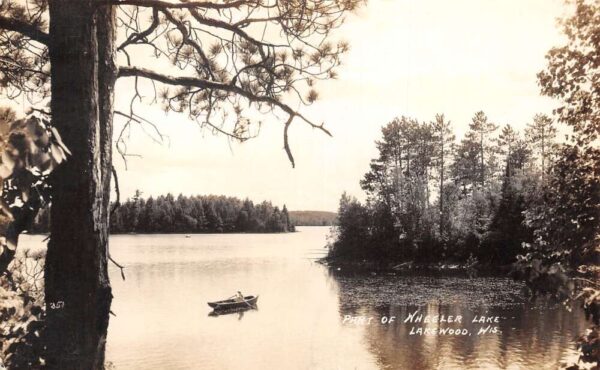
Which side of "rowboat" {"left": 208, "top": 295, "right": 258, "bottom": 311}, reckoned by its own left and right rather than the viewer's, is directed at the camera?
right

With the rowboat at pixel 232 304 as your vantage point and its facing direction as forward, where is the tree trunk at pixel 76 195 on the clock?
The tree trunk is roughly at 3 o'clock from the rowboat.
